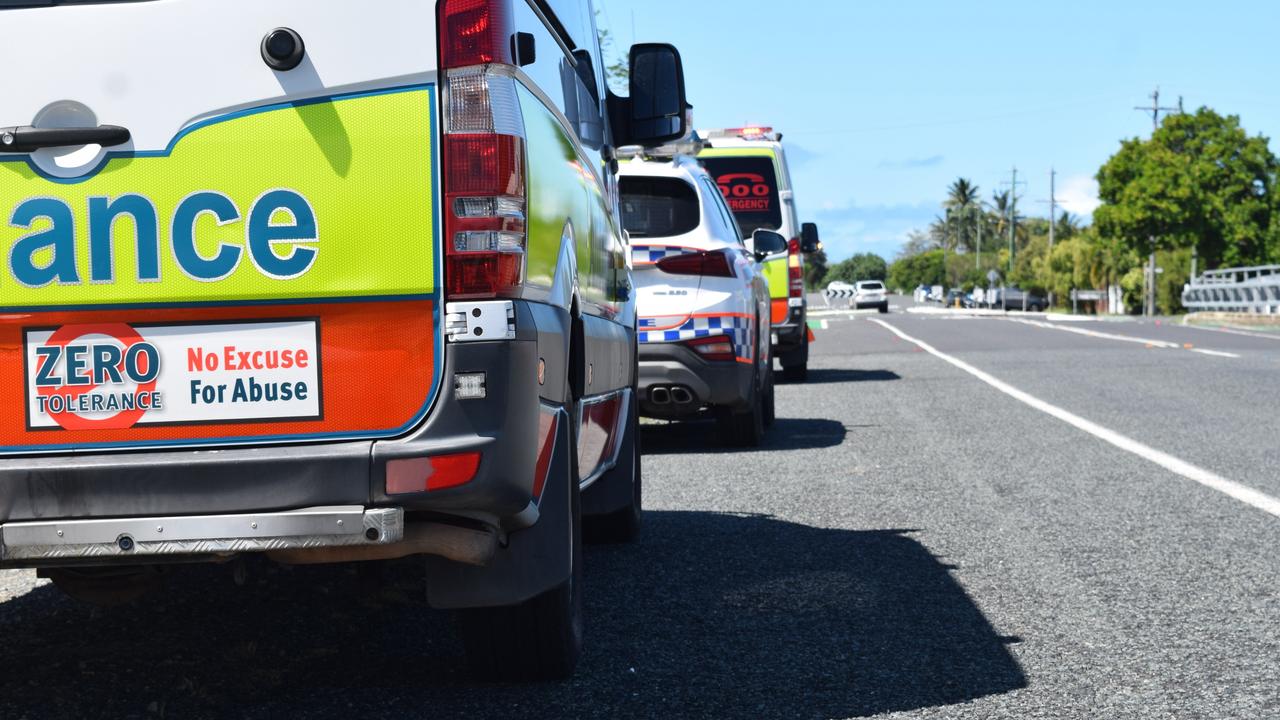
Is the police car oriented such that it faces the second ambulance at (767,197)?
yes

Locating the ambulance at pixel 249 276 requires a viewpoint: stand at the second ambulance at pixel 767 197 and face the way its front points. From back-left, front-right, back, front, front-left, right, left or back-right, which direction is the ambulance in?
back

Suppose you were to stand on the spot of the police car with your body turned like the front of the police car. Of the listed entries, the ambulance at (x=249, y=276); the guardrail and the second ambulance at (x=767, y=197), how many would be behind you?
1

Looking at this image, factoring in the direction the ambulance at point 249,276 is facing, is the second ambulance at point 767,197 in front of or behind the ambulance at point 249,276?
in front

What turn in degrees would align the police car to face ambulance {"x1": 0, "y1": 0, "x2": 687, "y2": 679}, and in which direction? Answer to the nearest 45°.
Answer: approximately 180°

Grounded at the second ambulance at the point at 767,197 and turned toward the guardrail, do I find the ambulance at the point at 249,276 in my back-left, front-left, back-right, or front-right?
back-right

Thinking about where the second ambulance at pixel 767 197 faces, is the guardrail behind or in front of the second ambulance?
in front

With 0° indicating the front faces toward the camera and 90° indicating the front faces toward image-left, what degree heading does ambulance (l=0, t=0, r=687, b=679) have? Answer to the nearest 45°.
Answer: approximately 180°

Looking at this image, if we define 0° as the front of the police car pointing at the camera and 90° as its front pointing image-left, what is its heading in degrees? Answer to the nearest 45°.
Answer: approximately 180°

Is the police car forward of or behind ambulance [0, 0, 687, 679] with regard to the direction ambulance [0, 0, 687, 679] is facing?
forward

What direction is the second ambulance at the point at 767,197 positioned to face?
away from the camera

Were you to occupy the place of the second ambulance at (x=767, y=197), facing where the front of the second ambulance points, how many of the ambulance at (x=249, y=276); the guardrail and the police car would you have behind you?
2

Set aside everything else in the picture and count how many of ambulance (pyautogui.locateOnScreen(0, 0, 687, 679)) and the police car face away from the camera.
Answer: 2
